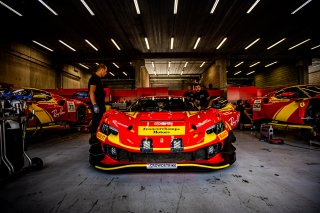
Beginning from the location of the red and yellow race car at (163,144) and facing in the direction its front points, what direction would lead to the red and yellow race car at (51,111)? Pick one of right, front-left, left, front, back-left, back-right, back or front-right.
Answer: back-right

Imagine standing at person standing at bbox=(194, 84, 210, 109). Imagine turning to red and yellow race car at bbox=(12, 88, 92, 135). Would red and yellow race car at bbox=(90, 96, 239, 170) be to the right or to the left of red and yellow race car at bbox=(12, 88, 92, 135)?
left

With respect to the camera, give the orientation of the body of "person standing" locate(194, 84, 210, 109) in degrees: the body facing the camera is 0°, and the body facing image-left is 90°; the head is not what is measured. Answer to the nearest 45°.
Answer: approximately 45°

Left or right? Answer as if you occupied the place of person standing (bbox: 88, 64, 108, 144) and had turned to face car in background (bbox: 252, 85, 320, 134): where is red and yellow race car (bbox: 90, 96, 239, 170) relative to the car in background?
right

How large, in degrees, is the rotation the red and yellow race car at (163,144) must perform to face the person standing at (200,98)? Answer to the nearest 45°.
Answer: approximately 180°

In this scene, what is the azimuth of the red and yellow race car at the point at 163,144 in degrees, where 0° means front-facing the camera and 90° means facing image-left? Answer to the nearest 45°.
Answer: approximately 0°
